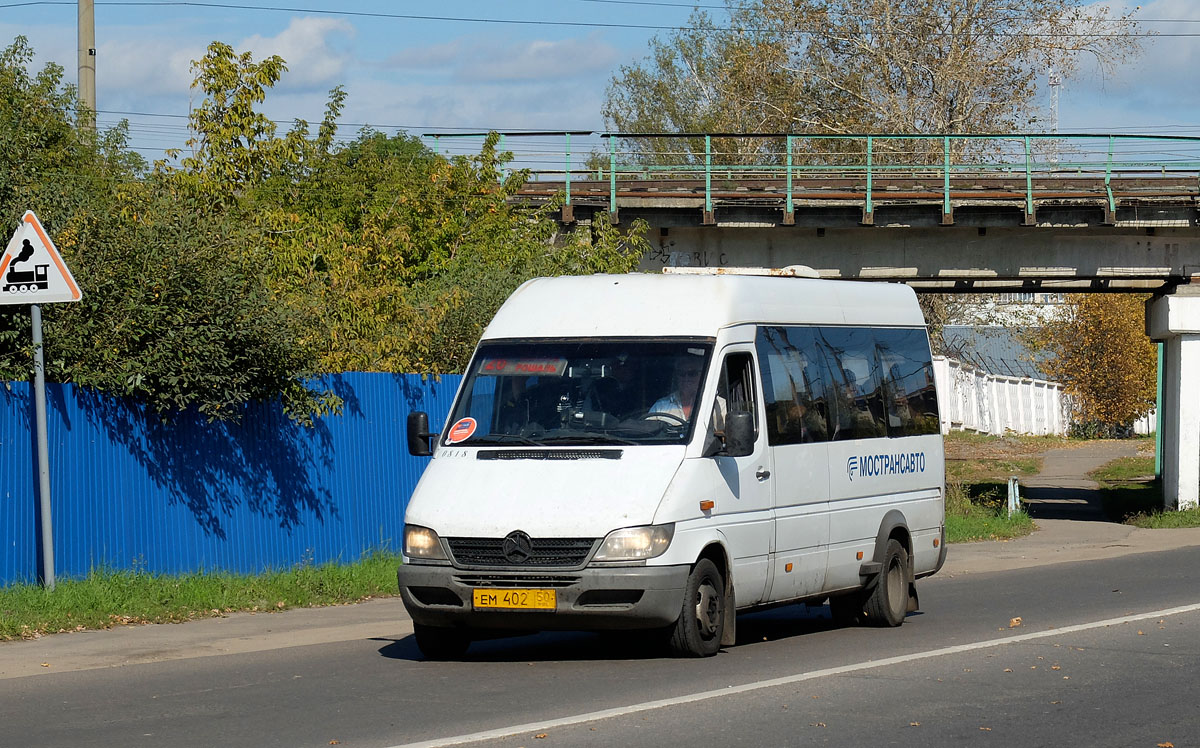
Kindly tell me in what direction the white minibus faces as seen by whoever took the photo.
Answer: facing the viewer and to the left of the viewer

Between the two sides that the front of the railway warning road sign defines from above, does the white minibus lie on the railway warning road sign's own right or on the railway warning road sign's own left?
on the railway warning road sign's own left

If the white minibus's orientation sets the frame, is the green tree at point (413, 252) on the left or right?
on its right

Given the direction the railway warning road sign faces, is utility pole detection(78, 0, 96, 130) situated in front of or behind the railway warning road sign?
behind

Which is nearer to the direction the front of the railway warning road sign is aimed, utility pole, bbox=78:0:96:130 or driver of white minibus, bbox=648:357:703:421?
the driver of white minibus

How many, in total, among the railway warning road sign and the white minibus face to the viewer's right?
0

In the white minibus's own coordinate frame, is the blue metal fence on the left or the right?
on its right

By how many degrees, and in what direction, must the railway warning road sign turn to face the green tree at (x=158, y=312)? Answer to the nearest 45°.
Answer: approximately 135° to its left

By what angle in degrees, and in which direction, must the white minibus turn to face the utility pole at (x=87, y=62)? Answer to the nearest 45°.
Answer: approximately 90° to its right

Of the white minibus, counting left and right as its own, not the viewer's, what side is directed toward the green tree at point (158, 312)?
right

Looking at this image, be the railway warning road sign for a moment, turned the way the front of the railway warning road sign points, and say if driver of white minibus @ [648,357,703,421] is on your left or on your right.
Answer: on your left

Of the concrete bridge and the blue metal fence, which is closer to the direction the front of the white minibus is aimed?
the blue metal fence
